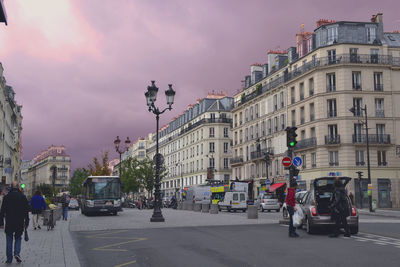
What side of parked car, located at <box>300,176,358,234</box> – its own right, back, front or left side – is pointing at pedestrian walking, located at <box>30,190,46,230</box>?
left

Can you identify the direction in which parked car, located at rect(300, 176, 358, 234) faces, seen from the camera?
facing away from the viewer

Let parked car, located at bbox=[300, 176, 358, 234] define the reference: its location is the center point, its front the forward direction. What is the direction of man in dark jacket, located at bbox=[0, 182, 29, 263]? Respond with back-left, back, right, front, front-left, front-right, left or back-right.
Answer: back-left
